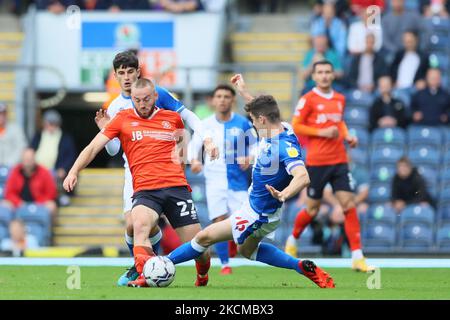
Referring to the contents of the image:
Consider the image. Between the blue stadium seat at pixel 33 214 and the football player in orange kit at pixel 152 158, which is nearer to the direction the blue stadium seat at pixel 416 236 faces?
the football player in orange kit

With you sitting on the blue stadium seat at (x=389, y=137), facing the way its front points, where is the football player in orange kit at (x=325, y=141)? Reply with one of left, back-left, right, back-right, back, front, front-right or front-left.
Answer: front

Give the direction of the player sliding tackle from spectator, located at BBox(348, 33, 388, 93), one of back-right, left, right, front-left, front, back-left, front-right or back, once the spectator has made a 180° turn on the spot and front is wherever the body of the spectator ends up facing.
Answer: back

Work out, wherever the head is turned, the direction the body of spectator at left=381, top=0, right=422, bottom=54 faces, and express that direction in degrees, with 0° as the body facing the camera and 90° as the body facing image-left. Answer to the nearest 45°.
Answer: approximately 0°

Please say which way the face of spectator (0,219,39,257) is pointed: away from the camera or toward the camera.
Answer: toward the camera

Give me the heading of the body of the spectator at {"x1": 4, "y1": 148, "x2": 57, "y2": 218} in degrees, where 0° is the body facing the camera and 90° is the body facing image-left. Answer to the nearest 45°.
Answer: approximately 0°

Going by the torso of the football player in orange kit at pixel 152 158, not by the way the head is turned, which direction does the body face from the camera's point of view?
toward the camera

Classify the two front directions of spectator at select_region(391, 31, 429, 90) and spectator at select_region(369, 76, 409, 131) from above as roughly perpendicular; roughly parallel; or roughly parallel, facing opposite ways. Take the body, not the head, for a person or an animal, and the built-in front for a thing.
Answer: roughly parallel

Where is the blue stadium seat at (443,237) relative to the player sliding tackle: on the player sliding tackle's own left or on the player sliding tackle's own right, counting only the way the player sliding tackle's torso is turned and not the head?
on the player sliding tackle's own right

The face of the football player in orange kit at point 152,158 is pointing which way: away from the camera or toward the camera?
toward the camera

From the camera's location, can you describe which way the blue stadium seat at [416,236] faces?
facing the viewer

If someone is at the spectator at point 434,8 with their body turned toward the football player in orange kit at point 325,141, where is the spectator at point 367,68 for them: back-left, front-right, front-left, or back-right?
front-right

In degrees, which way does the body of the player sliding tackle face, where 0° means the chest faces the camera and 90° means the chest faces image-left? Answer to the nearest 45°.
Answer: approximately 90°
